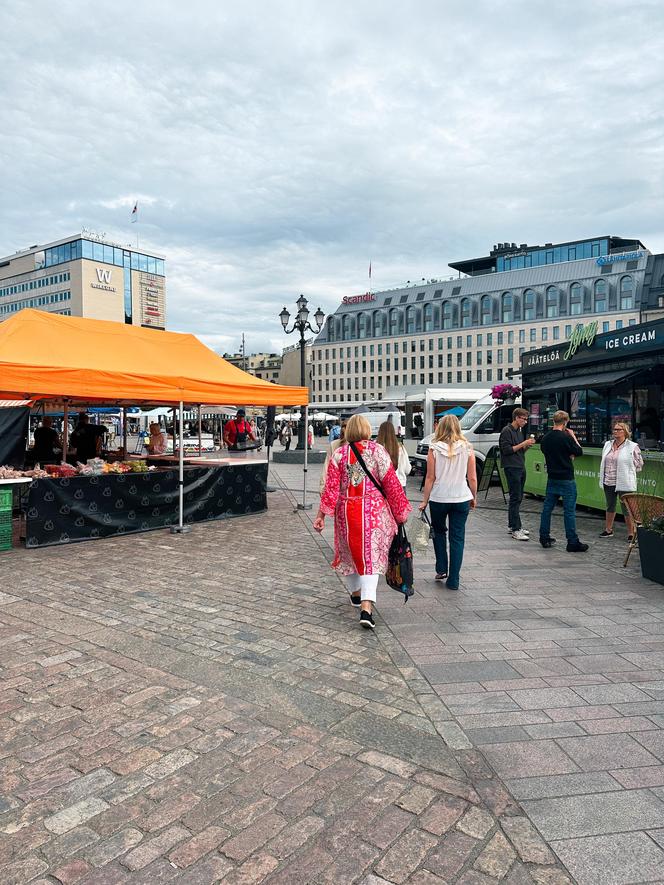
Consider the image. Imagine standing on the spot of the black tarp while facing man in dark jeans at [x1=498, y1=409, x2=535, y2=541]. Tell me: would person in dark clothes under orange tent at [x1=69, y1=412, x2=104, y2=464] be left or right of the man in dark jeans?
left

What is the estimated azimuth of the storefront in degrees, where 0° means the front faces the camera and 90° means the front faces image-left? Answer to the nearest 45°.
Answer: approximately 45°

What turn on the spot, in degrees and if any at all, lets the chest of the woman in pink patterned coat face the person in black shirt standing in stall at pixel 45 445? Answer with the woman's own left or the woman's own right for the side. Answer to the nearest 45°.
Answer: approximately 45° to the woman's own left

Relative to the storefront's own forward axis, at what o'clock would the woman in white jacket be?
The woman in white jacket is roughly at 11 o'clock from the storefront.

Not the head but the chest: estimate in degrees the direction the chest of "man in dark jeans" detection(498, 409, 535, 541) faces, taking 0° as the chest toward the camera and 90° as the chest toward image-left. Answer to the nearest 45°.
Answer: approximately 315°

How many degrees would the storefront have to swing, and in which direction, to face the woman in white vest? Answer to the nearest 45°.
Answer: approximately 45° to its left

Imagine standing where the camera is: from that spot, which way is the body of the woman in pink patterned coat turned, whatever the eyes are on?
away from the camera

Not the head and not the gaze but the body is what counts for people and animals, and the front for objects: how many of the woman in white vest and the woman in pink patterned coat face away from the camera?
1

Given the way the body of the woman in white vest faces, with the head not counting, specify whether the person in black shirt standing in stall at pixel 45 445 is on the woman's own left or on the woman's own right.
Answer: on the woman's own right

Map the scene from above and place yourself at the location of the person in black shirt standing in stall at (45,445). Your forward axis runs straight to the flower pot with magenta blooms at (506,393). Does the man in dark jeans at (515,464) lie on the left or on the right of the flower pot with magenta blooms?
right

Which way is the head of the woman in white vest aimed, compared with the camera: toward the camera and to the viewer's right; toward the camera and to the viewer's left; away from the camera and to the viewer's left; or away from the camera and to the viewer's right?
toward the camera and to the viewer's left

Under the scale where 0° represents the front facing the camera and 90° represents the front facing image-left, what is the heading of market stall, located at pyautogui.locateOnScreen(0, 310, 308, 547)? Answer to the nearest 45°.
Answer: approximately 315°

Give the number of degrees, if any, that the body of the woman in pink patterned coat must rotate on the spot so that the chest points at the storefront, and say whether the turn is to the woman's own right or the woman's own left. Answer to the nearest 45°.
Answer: approximately 45° to the woman's own right

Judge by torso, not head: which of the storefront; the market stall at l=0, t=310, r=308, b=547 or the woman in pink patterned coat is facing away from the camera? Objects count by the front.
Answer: the woman in pink patterned coat

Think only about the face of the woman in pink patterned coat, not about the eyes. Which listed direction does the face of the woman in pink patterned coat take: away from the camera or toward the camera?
away from the camera

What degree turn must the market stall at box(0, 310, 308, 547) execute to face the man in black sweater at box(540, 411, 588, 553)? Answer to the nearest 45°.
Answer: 0° — it already faces them

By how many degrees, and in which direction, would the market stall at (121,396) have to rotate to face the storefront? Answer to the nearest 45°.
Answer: approximately 45° to its left

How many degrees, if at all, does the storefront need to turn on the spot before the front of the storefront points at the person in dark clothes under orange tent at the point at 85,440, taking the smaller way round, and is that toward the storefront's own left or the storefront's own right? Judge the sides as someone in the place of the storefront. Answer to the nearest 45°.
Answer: approximately 45° to the storefront's own right

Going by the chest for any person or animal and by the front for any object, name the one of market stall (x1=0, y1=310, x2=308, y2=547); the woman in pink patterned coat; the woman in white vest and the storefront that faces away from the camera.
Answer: the woman in pink patterned coat
